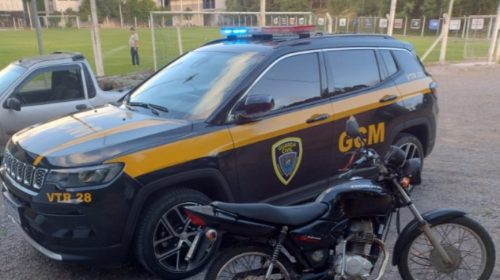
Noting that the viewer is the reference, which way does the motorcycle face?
facing to the right of the viewer

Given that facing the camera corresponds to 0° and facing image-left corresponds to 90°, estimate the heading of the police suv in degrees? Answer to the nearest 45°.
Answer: approximately 45°

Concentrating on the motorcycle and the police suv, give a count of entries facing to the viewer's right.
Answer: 1

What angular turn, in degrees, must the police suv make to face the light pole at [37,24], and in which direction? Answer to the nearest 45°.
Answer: approximately 90° to its right

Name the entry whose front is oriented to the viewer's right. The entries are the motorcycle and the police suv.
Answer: the motorcycle

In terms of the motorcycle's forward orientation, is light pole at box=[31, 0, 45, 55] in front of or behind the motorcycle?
behind

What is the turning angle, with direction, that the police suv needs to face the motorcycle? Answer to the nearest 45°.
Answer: approximately 90° to its left
